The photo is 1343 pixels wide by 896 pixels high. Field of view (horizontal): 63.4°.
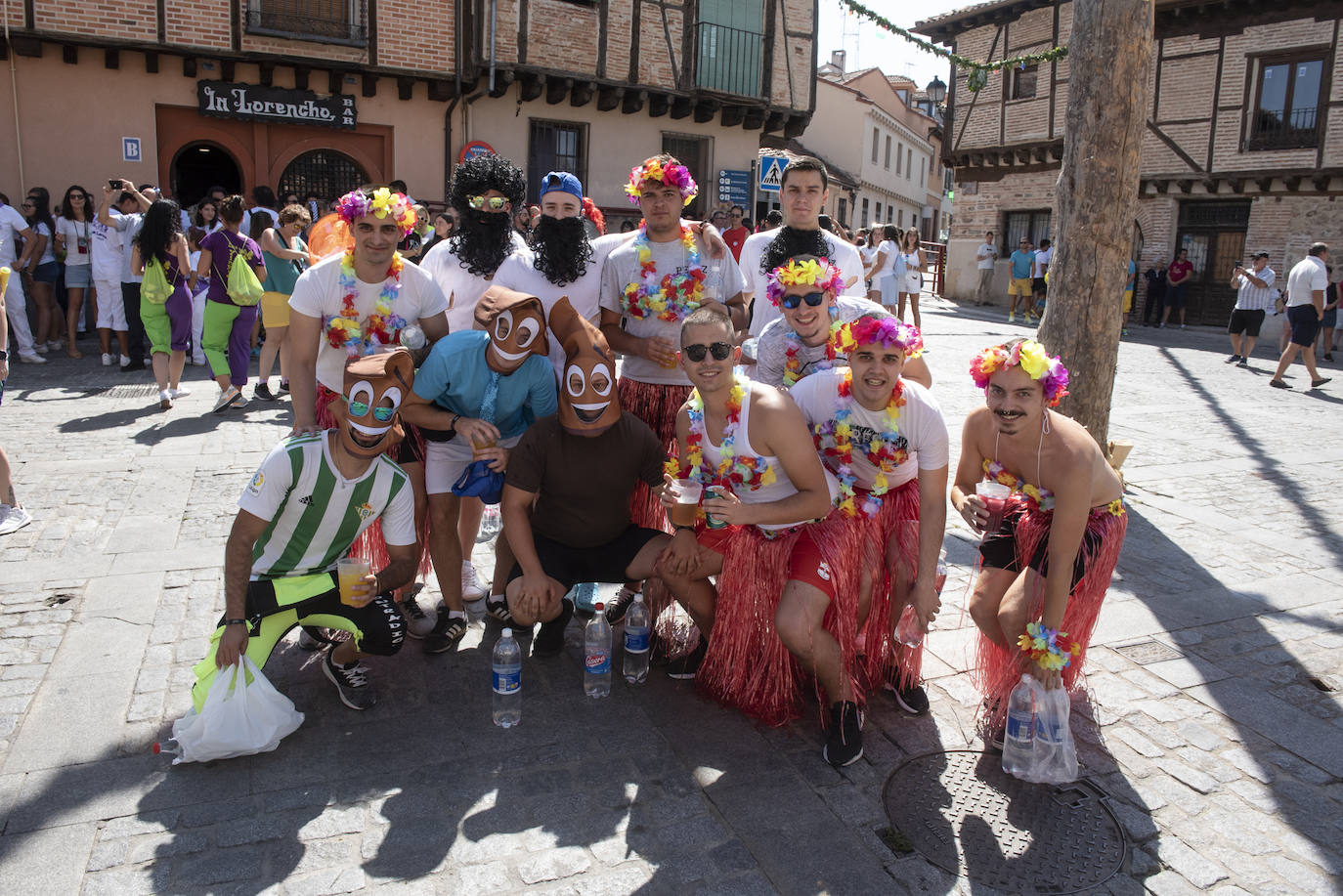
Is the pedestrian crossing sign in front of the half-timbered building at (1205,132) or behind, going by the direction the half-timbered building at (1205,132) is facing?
in front

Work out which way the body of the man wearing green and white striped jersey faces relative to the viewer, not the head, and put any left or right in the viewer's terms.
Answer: facing the viewer

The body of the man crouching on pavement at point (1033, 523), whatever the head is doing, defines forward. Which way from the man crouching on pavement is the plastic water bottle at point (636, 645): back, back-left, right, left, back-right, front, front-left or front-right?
front-right

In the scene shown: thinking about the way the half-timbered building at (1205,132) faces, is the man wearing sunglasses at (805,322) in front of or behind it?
in front

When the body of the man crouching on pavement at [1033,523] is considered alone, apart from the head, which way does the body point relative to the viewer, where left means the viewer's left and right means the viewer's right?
facing the viewer and to the left of the viewer

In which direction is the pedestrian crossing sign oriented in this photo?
toward the camera

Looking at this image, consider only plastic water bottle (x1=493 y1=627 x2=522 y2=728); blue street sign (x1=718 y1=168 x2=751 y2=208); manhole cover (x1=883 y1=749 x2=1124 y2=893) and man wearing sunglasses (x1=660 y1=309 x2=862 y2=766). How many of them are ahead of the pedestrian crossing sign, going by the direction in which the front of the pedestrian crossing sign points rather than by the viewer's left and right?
3

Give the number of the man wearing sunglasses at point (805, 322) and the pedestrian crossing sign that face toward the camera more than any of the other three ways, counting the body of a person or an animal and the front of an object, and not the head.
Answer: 2

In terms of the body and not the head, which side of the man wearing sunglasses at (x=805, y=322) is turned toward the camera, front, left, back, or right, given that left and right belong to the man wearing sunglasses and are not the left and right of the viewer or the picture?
front

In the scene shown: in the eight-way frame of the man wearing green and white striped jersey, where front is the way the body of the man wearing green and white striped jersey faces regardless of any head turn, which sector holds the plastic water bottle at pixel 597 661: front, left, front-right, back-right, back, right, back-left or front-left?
left
